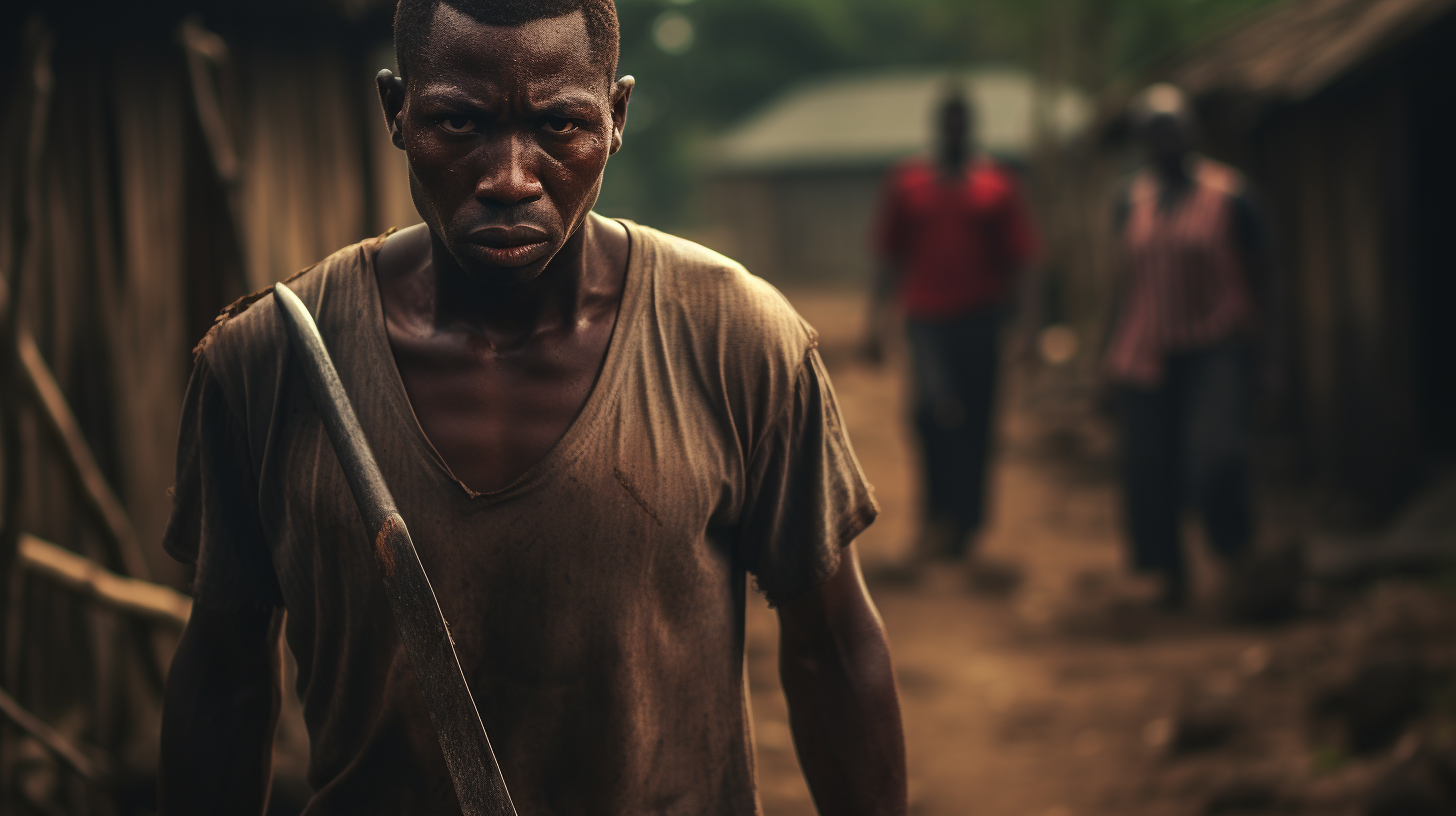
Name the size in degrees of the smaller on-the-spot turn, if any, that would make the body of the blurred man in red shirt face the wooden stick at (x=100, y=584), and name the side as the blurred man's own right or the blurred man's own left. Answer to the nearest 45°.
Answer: approximately 45° to the blurred man's own right

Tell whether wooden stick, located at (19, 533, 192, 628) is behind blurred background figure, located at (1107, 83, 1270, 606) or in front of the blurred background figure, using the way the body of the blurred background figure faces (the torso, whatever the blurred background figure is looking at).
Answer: in front

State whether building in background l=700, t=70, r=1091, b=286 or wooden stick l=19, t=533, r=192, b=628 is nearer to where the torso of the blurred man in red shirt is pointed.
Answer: the wooden stick

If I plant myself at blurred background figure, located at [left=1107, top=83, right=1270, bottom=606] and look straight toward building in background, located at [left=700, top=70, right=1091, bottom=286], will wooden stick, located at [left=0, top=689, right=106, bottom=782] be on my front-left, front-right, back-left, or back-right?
back-left

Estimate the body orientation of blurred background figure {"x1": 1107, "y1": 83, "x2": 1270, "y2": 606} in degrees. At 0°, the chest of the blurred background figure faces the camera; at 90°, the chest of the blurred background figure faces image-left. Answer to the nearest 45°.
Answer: approximately 0°

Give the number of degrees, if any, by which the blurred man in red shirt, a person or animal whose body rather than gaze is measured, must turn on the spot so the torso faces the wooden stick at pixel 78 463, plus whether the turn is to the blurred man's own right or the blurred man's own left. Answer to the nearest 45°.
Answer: approximately 45° to the blurred man's own right

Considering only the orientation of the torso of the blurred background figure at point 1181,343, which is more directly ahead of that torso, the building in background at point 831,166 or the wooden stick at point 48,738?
the wooden stick

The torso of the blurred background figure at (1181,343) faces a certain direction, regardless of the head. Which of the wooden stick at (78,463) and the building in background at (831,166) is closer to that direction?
the wooden stick

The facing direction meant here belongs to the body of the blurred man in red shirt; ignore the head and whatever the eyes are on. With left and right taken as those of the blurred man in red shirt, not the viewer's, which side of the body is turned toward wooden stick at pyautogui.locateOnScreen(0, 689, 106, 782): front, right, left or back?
front

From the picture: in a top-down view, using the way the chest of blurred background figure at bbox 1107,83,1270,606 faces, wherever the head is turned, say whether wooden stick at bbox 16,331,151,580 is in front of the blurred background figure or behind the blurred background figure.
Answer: in front

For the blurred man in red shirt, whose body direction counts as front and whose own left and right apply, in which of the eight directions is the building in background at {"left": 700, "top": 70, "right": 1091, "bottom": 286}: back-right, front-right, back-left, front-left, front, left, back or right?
back

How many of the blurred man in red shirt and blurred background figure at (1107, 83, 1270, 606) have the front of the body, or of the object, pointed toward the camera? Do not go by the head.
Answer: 2
